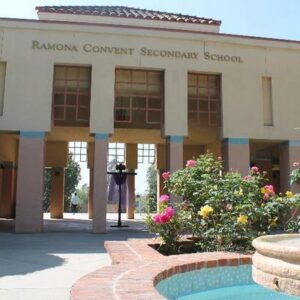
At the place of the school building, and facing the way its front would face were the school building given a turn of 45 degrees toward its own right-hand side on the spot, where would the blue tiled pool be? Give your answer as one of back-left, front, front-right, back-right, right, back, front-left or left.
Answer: front-left

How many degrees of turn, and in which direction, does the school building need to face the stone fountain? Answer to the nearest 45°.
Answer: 0° — it already faces it

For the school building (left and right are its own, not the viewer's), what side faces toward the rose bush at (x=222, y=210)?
front

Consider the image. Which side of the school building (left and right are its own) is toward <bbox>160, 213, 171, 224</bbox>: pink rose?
front

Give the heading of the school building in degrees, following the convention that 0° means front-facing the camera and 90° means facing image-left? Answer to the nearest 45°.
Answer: approximately 0°

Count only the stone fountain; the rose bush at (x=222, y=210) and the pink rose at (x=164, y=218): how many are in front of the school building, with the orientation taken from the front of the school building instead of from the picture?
3

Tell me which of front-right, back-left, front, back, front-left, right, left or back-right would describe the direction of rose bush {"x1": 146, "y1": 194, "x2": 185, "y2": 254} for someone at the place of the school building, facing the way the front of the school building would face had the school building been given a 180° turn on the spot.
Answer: back
